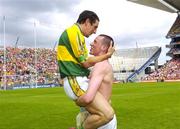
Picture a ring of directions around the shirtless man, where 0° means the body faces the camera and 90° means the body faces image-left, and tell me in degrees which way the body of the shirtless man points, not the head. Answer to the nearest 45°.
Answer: approximately 90°
